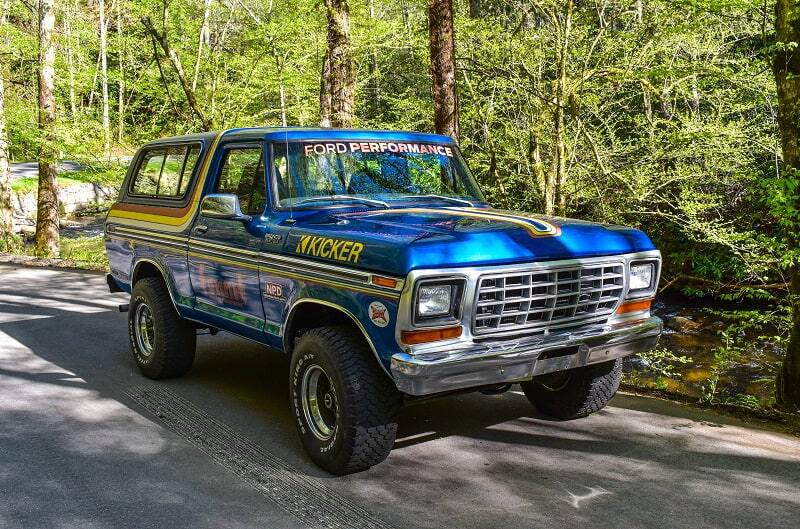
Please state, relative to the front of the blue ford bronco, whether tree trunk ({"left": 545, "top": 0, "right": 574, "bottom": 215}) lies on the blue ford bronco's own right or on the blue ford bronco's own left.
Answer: on the blue ford bronco's own left

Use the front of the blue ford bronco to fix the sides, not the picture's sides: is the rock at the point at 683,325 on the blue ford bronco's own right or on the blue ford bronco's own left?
on the blue ford bronco's own left

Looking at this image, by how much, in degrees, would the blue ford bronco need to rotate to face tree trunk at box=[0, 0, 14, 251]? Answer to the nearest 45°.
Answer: approximately 180°

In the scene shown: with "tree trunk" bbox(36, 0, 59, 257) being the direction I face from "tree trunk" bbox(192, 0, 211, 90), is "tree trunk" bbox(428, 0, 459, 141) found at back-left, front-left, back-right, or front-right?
front-left

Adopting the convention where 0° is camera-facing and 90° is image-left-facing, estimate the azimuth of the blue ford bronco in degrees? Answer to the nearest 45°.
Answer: approximately 315°

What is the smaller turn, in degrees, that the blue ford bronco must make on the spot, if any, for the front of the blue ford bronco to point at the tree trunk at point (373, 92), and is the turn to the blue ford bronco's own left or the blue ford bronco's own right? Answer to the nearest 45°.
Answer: approximately 135° to the blue ford bronco's own left

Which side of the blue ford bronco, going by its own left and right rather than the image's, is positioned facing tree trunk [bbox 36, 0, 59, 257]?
back

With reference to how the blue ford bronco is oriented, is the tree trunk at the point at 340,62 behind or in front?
behind
